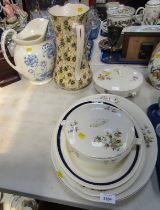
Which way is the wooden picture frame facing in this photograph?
toward the camera

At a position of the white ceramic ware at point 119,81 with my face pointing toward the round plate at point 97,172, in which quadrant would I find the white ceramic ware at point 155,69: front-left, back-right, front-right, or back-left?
back-left
